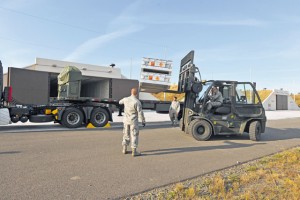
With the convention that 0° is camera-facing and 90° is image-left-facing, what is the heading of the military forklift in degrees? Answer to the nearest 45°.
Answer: approximately 90°

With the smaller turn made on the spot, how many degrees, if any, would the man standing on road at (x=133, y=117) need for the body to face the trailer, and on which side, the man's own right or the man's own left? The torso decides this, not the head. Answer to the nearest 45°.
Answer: approximately 45° to the man's own left

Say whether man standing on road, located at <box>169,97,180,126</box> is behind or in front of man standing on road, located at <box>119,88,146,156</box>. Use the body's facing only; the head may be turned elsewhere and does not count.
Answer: in front

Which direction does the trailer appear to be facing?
to the viewer's left

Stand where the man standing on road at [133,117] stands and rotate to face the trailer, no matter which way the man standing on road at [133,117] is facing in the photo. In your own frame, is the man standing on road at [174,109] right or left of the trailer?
right

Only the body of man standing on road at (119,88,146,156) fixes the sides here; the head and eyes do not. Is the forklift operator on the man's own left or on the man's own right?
on the man's own right

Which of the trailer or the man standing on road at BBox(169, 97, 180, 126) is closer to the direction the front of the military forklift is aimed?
the trailer

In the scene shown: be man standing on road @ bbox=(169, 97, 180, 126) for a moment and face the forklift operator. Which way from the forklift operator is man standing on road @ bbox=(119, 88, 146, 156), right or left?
right

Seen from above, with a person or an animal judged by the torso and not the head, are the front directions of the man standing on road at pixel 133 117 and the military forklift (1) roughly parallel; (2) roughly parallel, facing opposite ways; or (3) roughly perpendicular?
roughly perpendicular

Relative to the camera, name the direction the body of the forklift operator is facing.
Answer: to the viewer's left

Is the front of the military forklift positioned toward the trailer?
yes

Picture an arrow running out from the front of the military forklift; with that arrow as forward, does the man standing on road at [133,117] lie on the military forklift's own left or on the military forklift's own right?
on the military forklift's own left

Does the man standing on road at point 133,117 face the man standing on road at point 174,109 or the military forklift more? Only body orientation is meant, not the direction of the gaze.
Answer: the man standing on road

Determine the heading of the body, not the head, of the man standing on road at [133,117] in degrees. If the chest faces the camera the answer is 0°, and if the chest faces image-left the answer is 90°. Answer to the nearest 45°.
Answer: approximately 180°

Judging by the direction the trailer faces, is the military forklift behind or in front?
behind
